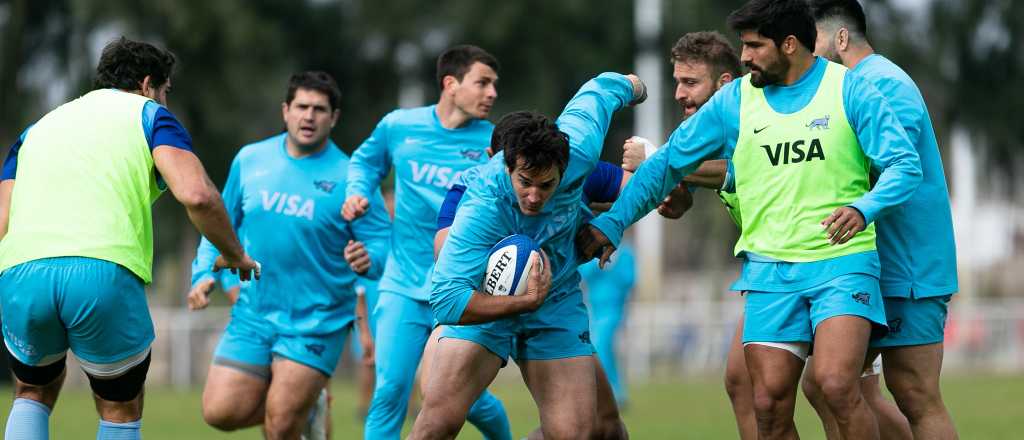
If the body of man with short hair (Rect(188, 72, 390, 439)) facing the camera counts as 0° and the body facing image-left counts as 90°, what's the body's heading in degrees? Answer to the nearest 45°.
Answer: approximately 0°

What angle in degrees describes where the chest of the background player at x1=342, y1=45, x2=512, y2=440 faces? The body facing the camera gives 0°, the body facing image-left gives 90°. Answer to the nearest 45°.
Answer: approximately 315°

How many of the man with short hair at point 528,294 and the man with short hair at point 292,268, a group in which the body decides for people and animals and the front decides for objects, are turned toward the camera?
2

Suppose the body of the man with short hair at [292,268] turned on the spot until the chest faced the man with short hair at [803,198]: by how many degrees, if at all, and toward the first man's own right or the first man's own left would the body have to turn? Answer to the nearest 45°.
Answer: approximately 45° to the first man's own left

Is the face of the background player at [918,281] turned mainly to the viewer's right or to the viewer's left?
to the viewer's left

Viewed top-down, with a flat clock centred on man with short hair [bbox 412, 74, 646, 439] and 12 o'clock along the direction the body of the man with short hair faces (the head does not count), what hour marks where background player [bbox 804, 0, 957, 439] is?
The background player is roughly at 9 o'clock from the man with short hair.

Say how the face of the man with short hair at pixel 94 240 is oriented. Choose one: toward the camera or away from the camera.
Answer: away from the camera

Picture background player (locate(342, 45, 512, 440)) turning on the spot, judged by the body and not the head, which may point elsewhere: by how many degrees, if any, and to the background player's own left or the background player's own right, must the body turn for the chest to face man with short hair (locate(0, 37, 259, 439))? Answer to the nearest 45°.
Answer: approximately 90° to the background player's own right

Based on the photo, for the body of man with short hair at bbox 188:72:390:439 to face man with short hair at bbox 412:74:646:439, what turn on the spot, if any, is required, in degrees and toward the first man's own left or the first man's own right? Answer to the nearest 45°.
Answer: approximately 45° to the first man's own left

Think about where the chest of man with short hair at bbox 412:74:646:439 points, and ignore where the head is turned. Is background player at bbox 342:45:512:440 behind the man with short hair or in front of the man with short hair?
behind
